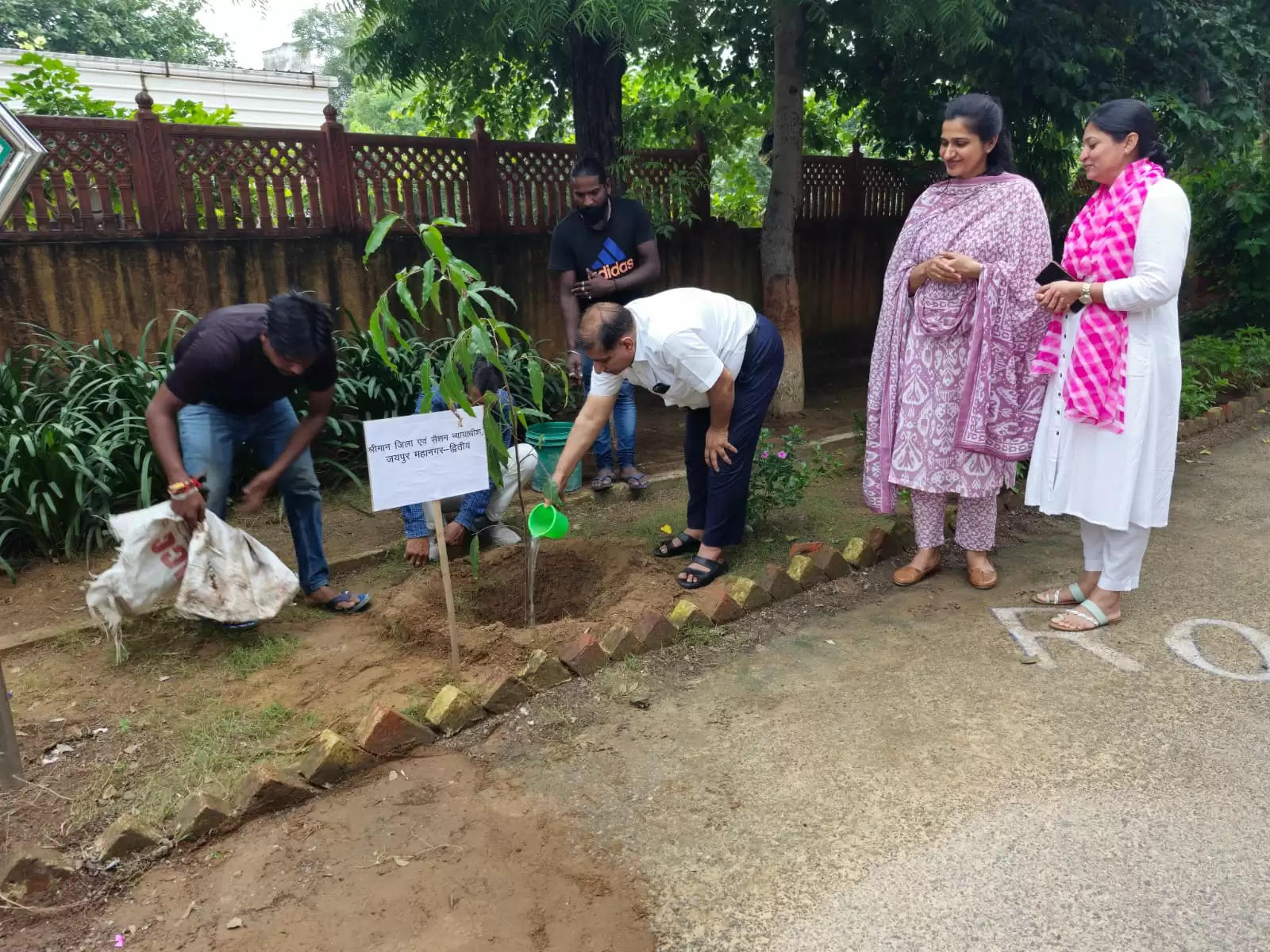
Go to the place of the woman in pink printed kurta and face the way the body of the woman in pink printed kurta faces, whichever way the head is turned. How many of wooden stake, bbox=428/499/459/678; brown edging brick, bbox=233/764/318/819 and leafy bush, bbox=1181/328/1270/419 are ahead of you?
2

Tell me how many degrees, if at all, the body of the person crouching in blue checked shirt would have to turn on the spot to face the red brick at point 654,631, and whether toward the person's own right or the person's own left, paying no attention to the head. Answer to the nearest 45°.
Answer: approximately 90° to the person's own left

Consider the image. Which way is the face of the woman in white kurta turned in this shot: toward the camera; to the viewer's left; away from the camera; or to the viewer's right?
to the viewer's left

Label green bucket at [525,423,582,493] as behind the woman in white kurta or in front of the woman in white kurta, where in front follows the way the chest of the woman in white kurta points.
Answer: in front

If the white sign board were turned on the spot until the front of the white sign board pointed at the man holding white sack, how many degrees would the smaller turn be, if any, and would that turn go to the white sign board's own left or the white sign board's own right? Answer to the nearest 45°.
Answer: approximately 135° to the white sign board's own right

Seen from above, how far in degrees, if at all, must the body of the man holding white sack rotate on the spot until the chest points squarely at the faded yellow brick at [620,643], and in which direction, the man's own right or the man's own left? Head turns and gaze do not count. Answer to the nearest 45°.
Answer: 0° — they already face it

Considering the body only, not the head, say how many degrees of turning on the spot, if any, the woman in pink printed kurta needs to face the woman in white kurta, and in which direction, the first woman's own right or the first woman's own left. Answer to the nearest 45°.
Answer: approximately 90° to the first woman's own left

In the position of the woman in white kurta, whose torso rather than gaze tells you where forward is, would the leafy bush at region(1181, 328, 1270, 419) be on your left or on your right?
on your right

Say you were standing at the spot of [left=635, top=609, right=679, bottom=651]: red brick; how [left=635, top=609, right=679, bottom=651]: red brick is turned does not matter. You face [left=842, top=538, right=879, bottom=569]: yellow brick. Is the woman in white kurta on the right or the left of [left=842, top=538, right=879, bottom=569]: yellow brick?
right

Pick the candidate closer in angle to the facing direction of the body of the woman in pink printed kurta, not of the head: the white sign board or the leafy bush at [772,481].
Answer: the white sign board

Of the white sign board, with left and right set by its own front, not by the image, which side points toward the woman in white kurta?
left

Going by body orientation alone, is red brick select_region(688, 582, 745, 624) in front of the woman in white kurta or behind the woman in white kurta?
in front
